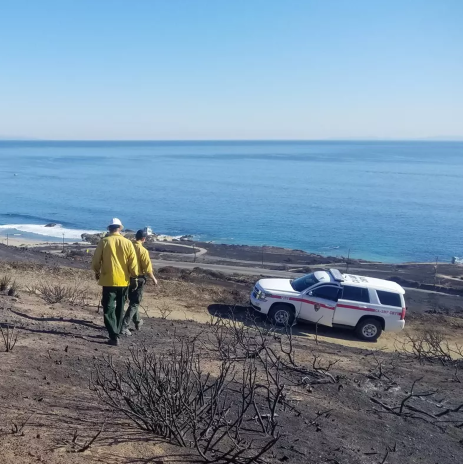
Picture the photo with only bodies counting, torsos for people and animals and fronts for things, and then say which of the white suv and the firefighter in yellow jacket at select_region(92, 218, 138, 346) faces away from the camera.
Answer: the firefighter in yellow jacket

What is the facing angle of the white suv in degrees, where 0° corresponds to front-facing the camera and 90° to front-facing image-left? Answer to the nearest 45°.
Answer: approximately 90°

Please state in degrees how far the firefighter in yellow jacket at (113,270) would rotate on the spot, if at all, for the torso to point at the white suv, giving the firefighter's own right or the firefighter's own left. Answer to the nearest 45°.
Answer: approximately 45° to the firefighter's own right

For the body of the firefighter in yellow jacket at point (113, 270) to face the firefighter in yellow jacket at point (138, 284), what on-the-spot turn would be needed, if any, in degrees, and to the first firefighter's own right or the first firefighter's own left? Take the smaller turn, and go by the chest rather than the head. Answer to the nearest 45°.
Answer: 0° — they already face them

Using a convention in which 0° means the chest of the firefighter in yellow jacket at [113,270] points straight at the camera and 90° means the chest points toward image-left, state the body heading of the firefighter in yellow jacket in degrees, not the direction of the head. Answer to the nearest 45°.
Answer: approximately 180°

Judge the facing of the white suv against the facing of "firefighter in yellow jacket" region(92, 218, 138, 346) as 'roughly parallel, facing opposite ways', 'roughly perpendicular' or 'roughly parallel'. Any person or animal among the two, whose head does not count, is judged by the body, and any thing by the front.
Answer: roughly perpendicular

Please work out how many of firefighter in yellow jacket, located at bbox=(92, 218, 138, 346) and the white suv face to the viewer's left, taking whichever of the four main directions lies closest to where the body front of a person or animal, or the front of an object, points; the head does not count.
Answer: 1
